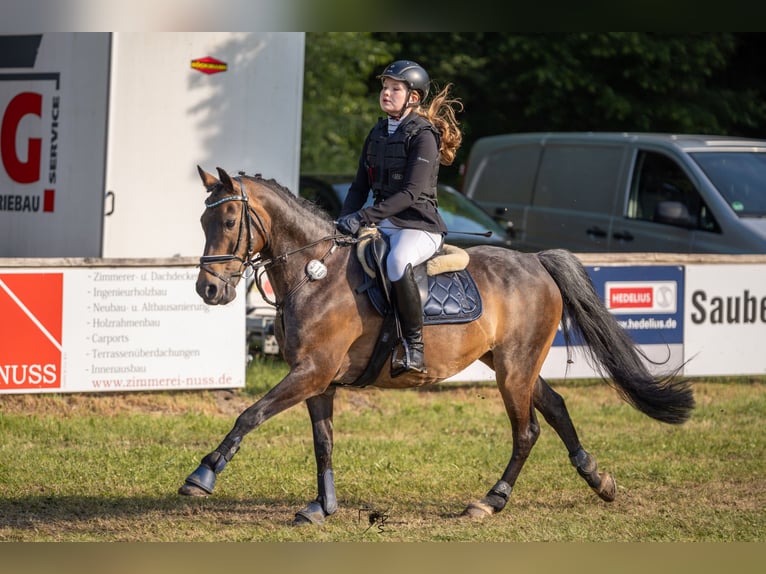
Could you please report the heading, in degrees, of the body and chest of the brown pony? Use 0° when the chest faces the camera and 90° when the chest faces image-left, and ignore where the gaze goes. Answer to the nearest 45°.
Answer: approximately 90°

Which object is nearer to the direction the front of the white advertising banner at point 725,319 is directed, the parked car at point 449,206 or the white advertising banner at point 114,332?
the white advertising banner

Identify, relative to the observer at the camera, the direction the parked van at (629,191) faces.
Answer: facing the viewer and to the right of the viewer

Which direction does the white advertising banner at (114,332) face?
toward the camera

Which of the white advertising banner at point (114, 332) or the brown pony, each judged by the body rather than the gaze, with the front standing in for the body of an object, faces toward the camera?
the white advertising banner

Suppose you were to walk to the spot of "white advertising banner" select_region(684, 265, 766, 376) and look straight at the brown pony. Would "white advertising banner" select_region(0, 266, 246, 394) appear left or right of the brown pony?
right

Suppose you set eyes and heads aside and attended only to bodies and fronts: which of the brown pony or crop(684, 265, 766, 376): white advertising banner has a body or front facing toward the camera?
the white advertising banner

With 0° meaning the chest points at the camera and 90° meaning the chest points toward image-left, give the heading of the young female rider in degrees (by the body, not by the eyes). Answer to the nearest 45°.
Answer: approximately 45°

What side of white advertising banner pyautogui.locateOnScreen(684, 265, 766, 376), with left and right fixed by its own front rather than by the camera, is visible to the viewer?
front

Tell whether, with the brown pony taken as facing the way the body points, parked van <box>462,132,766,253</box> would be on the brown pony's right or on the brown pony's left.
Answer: on the brown pony's right

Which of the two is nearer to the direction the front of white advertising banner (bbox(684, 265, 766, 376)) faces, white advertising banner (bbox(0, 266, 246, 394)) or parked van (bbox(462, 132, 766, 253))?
the white advertising banner

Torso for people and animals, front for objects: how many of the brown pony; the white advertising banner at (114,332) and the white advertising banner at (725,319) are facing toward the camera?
2

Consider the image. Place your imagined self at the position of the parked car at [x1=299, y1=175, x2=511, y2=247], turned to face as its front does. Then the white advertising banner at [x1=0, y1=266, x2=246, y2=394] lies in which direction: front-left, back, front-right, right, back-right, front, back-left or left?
right

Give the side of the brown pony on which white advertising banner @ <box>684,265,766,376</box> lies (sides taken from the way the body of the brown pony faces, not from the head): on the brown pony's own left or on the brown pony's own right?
on the brown pony's own right

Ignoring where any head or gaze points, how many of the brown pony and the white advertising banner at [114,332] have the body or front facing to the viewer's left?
1

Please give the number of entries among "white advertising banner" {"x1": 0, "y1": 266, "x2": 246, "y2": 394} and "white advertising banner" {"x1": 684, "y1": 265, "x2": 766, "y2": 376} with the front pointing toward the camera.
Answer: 2
